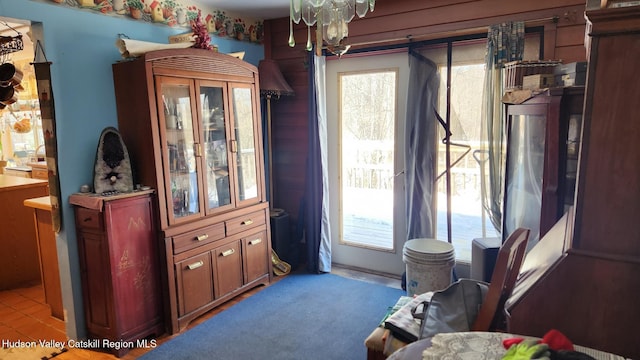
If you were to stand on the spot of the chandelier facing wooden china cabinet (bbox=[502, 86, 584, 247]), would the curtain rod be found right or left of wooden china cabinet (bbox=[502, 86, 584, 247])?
left

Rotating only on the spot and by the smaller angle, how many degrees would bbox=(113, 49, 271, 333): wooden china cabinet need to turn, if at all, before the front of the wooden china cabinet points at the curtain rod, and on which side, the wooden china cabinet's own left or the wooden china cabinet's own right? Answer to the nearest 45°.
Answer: approximately 45° to the wooden china cabinet's own left

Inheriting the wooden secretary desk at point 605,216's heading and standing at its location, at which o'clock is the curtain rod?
The curtain rod is roughly at 2 o'clock from the wooden secretary desk.

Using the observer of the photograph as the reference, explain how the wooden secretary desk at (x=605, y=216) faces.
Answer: facing to the left of the viewer

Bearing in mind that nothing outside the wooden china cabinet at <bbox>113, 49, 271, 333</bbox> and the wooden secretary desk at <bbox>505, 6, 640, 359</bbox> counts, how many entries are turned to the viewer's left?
1

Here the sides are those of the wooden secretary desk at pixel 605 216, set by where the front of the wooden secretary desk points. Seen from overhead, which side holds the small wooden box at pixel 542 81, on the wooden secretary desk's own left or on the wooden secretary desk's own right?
on the wooden secretary desk's own right

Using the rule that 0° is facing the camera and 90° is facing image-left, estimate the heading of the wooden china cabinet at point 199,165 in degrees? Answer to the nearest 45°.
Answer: approximately 315°

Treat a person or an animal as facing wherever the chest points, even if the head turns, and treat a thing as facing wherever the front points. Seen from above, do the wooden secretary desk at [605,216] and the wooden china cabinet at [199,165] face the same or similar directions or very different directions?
very different directions
